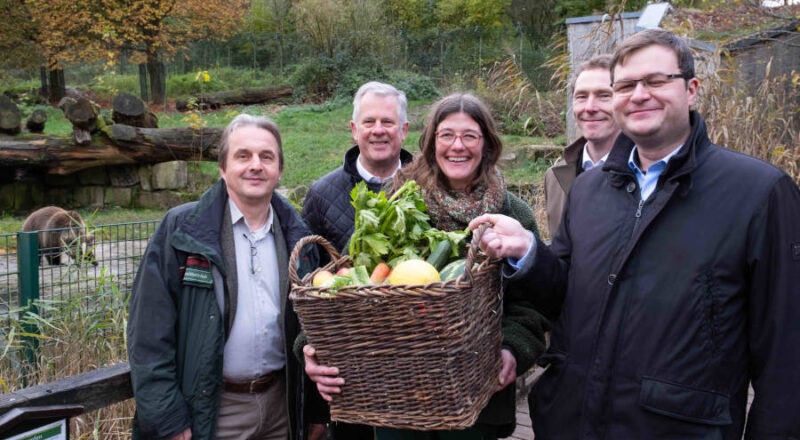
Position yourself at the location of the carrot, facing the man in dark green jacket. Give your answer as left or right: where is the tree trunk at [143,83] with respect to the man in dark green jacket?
right

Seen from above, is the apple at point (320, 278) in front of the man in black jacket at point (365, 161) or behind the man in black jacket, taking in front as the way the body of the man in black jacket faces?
in front

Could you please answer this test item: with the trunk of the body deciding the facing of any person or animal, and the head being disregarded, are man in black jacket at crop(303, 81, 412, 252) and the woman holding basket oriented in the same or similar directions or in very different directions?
same or similar directions

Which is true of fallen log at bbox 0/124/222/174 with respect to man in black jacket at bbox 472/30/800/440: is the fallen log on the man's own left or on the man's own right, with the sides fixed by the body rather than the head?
on the man's own right

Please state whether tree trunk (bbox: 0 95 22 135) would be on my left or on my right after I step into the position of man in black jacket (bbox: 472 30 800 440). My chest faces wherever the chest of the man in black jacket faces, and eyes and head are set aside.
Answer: on my right

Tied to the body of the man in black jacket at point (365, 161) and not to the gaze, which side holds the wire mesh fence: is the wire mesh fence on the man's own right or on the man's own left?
on the man's own right

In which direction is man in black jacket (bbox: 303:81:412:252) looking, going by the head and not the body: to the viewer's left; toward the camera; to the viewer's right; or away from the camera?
toward the camera

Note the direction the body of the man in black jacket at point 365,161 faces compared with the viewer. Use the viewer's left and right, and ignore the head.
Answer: facing the viewer

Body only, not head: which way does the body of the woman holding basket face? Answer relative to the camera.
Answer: toward the camera

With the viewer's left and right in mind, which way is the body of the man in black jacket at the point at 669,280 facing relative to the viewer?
facing the viewer and to the left of the viewer

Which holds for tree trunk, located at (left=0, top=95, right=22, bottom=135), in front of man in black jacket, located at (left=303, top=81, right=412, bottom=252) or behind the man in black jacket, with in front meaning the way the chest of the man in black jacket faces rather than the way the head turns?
behind

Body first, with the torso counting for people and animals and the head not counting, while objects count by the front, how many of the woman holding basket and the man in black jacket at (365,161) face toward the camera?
2

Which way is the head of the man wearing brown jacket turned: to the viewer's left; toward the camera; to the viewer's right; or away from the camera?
toward the camera
